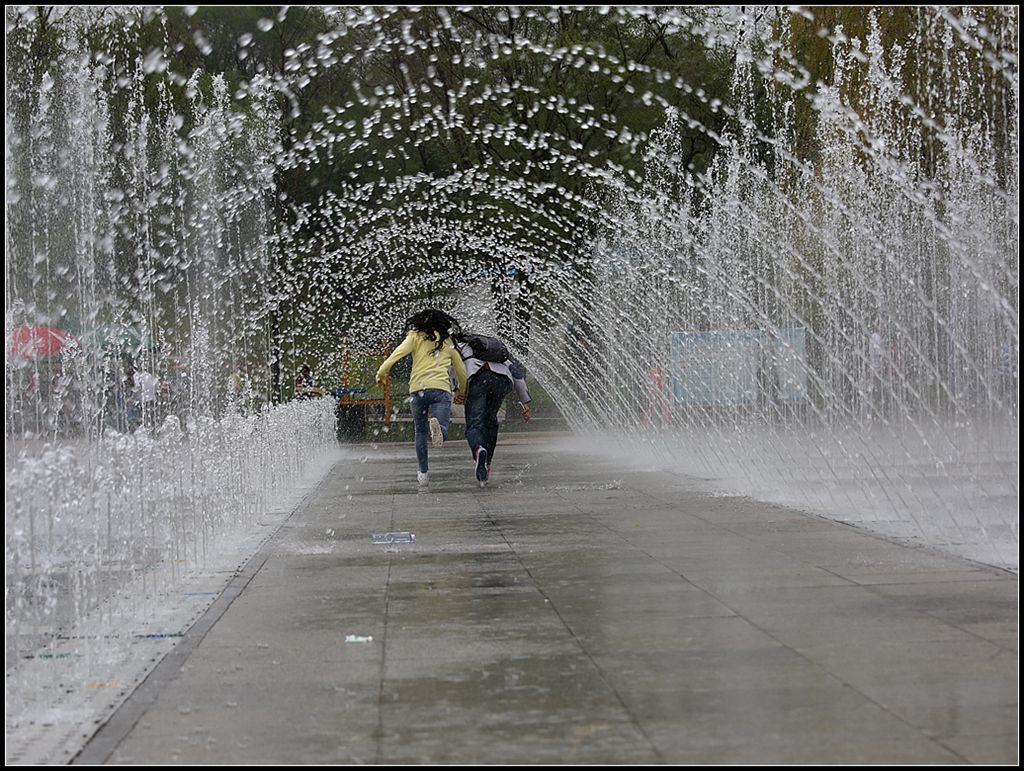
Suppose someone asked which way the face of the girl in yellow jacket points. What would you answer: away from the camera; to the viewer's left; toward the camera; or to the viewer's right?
away from the camera

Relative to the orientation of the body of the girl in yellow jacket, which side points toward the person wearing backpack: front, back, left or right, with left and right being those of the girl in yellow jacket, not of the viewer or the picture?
right

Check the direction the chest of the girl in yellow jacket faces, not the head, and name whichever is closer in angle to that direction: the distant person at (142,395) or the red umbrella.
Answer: the distant person

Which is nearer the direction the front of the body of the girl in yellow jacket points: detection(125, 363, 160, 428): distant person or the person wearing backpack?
the distant person

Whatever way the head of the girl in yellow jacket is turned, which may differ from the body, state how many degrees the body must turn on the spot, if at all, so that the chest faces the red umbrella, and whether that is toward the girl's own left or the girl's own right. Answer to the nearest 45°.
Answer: approximately 90° to the girl's own left

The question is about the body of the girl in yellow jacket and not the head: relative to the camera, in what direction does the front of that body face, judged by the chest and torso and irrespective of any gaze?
away from the camera
